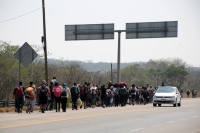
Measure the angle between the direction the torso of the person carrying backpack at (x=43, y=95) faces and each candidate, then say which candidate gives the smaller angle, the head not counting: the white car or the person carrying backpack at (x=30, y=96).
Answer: the white car

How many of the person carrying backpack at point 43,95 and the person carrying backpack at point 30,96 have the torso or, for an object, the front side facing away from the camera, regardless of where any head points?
2

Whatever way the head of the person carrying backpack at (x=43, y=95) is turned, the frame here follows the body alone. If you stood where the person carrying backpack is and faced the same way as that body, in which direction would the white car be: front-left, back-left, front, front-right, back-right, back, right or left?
front-right

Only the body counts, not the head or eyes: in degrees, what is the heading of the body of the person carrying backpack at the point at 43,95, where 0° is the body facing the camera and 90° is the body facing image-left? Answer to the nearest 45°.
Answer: approximately 180°

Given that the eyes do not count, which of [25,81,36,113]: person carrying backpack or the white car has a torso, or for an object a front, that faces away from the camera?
the person carrying backpack

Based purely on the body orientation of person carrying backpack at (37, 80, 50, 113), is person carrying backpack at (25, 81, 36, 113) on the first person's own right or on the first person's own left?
on the first person's own left

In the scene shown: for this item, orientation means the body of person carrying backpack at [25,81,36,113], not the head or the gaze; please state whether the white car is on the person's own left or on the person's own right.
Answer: on the person's own right

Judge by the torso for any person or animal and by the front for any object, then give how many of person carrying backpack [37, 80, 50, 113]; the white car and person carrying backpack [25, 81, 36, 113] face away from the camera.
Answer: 2

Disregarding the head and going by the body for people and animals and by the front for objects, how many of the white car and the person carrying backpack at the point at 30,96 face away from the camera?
1

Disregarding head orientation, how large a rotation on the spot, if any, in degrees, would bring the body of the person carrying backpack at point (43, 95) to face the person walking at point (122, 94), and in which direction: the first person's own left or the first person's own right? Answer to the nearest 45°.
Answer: approximately 45° to the first person's own right

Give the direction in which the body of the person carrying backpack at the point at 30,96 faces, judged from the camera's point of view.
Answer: away from the camera

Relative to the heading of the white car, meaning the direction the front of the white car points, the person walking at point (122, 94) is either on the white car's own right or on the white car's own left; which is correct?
on the white car's own right

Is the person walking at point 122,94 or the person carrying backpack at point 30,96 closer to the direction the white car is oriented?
the person carrying backpack

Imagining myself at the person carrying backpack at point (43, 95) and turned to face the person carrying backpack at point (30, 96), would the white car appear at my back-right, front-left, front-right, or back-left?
back-right
